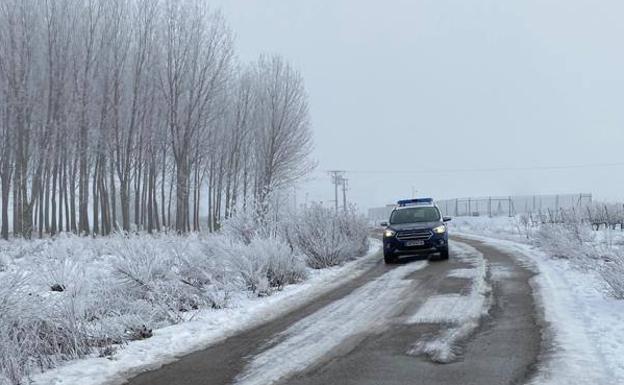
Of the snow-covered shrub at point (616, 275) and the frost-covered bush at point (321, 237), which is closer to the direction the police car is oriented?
the snow-covered shrub

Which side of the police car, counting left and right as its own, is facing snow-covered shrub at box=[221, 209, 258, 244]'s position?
right

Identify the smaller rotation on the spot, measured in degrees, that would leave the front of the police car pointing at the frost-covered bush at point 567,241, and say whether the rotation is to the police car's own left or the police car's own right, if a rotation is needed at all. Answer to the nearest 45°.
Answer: approximately 90° to the police car's own left

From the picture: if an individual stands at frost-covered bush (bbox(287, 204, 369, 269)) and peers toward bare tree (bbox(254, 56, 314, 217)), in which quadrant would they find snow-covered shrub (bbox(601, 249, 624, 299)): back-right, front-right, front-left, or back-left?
back-right

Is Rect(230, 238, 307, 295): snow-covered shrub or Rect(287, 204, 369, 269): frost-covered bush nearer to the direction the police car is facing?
the snow-covered shrub

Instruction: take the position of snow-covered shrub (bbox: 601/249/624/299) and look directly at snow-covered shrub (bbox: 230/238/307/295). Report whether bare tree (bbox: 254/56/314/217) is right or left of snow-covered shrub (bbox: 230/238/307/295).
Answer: right

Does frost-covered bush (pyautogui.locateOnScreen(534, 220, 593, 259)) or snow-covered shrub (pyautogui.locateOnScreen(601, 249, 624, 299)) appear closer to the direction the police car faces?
the snow-covered shrub

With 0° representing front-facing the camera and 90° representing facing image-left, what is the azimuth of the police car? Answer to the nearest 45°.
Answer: approximately 0°

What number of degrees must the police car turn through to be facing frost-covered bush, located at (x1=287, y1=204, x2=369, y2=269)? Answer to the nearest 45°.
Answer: approximately 90° to its right

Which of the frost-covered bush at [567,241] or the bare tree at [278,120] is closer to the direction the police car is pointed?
the frost-covered bush

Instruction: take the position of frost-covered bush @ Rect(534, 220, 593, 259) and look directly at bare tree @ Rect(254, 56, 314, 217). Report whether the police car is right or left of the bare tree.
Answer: left

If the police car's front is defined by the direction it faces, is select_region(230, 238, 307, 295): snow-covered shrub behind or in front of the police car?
in front

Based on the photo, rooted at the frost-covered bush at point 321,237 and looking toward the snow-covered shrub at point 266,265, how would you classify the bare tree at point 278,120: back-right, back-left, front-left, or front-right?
back-right

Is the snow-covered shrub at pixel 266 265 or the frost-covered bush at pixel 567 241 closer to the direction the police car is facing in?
the snow-covered shrub
